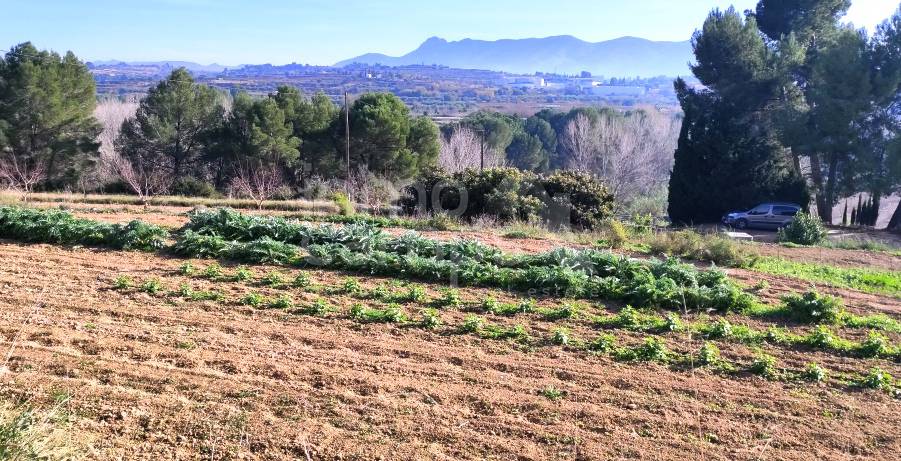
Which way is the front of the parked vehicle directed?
to the viewer's left

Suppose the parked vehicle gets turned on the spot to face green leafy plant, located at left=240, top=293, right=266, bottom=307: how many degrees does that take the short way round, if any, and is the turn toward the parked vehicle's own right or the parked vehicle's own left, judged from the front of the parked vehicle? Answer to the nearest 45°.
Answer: approximately 90° to the parked vehicle's own left

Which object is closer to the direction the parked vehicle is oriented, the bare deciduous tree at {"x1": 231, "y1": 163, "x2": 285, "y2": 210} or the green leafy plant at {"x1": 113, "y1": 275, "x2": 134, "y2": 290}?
the bare deciduous tree

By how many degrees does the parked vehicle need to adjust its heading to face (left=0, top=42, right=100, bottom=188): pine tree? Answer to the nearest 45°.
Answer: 0° — it already faces it

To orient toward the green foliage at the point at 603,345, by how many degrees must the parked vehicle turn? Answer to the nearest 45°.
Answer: approximately 90° to its left

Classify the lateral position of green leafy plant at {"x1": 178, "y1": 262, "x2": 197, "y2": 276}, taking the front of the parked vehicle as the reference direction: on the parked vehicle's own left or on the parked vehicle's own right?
on the parked vehicle's own left

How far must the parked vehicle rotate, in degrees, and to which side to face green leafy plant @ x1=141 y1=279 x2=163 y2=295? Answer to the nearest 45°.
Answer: approximately 90° to its left

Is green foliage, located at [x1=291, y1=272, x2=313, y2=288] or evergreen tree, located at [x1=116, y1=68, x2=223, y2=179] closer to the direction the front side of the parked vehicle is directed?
the evergreen tree

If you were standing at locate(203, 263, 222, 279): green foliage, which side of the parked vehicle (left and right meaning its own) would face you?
left

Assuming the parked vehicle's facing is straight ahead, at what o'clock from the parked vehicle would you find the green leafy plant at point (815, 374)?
The green leafy plant is roughly at 9 o'clock from the parked vehicle.

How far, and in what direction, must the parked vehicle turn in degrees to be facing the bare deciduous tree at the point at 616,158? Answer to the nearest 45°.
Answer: approximately 45° to its right

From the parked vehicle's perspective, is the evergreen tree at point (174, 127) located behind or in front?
in front

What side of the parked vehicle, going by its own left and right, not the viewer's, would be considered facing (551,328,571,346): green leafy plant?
left
